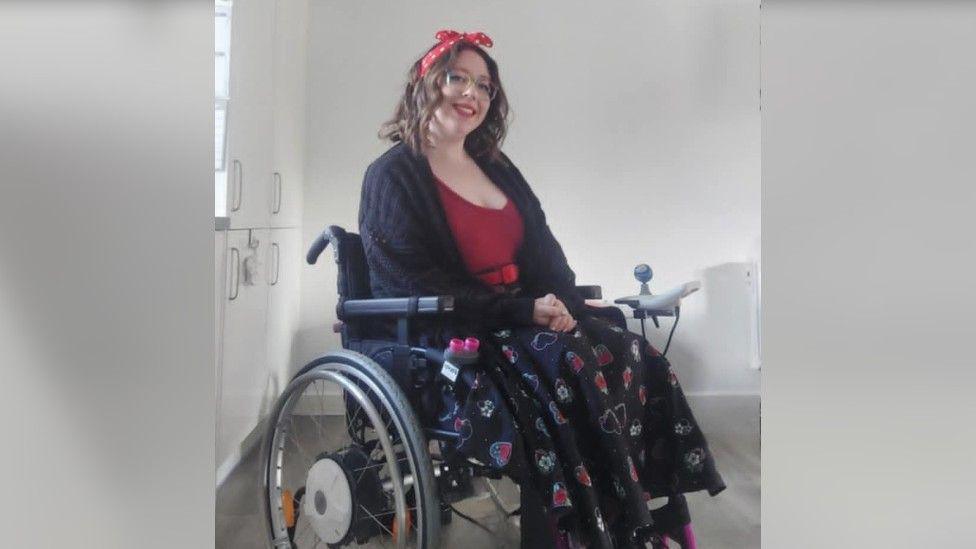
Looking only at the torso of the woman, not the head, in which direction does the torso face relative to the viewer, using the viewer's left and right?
facing the viewer and to the right of the viewer

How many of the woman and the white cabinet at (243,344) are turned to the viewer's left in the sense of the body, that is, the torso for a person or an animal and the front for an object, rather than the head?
0

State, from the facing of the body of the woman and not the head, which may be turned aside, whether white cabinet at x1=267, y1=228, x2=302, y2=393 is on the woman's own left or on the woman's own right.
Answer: on the woman's own right

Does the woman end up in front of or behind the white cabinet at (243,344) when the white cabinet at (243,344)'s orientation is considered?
in front

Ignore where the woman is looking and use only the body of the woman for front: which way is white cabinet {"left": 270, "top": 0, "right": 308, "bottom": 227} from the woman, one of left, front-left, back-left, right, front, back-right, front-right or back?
back-right

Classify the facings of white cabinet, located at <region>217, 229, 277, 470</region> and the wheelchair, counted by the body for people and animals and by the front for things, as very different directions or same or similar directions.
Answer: same or similar directions

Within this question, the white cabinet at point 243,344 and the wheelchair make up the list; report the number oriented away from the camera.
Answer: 0
